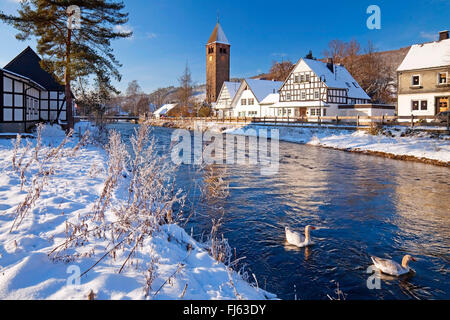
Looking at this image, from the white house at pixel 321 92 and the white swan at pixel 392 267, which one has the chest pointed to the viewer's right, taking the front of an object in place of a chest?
the white swan

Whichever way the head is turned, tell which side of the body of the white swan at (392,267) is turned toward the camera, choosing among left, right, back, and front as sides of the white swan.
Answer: right

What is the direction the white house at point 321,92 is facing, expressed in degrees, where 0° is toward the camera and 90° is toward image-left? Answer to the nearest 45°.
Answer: approximately 45°
